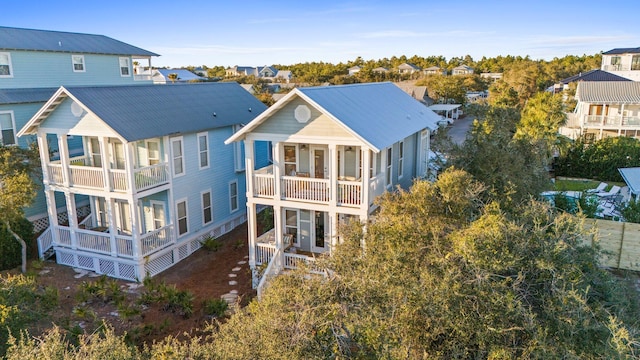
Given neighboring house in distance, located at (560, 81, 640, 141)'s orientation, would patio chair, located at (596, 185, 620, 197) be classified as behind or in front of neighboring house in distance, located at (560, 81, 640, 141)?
in front

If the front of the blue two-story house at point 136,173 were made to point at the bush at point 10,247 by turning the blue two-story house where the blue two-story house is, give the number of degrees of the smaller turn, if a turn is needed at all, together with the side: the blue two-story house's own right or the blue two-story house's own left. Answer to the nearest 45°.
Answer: approximately 45° to the blue two-story house's own right

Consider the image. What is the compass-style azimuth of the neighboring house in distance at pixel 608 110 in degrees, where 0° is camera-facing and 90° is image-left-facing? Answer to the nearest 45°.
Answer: approximately 0°

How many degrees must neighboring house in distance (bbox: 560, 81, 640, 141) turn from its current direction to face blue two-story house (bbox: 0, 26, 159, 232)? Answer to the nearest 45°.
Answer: approximately 45° to its right

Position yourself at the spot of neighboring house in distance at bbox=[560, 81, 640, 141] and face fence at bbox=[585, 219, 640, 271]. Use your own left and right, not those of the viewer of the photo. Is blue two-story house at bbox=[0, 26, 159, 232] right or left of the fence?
right

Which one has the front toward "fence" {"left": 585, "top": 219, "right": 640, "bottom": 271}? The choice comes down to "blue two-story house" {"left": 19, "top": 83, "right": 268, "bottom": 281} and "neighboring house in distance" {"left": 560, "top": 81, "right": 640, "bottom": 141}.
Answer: the neighboring house in distance

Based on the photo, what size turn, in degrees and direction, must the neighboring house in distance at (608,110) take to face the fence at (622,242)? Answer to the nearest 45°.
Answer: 0° — it already faces it

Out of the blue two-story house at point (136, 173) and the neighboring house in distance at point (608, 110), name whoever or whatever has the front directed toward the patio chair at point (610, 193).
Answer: the neighboring house in distance
